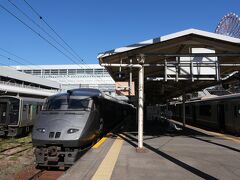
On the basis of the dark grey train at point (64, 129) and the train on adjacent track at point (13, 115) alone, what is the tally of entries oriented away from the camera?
0

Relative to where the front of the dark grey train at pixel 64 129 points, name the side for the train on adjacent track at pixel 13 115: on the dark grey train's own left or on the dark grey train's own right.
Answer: on the dark grey train's own right

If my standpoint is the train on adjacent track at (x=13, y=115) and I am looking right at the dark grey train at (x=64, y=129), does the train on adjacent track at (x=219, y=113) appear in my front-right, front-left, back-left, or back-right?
front-left

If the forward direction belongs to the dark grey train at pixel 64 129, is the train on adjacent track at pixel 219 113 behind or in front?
behind

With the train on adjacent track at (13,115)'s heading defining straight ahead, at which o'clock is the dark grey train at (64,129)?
The dark grey train is roughly at 10 o'clock from the train on adjacent track.

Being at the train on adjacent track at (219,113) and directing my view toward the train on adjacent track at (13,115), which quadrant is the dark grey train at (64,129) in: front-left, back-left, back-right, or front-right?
front-left

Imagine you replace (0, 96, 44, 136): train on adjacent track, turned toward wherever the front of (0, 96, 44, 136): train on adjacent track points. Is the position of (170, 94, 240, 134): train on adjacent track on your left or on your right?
on your left

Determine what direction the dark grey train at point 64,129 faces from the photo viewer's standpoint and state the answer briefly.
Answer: facing the viewer and to the left of the viewer

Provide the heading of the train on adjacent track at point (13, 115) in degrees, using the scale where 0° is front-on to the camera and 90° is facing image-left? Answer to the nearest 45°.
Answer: approximately 45°

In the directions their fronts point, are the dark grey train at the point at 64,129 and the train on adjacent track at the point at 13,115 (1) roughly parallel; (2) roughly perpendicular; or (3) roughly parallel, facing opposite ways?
roughly parallel

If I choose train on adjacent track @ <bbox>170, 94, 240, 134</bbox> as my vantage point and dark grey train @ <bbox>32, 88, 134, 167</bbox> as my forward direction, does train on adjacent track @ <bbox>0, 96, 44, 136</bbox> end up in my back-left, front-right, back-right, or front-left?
front-right
